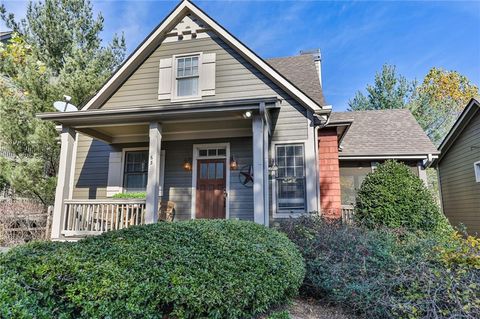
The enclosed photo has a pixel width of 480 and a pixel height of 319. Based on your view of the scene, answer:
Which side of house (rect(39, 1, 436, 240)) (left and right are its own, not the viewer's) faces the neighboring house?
left

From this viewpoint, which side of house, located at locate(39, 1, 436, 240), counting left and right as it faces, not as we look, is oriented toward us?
front

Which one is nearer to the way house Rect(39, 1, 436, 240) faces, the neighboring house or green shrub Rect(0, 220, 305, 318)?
the green shrub

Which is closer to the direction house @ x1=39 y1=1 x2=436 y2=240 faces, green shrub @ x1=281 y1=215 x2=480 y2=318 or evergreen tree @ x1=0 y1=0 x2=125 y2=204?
the green shrub

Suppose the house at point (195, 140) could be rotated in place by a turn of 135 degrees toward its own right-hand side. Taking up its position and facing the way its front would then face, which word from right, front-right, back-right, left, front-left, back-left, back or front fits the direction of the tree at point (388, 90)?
right

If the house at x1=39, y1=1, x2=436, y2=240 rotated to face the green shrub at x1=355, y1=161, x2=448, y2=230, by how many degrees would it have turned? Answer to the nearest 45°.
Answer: approximately 90° to its left

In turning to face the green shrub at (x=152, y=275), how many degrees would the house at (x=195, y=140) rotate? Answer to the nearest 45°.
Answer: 0° — it already faces it

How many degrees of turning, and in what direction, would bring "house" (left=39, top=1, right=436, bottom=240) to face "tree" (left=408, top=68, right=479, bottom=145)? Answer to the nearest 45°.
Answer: approximately 135° to its left

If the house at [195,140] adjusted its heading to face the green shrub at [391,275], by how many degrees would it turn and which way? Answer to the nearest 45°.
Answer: approximately 45° to its left
